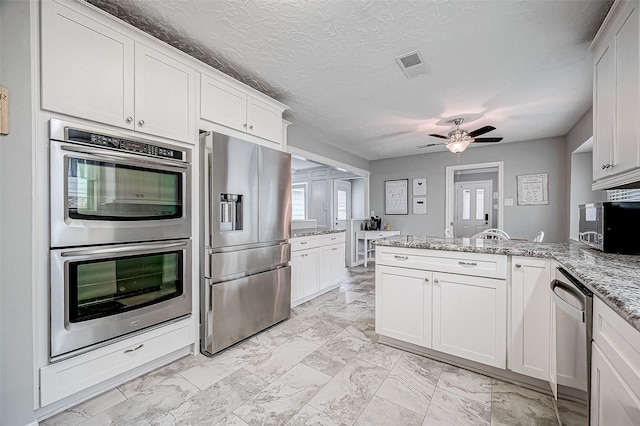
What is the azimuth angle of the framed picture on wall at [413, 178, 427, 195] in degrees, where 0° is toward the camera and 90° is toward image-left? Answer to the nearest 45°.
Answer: approximately 0°

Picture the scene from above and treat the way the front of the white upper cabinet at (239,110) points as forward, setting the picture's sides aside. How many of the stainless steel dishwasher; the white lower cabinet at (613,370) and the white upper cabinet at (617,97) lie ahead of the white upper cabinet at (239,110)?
3

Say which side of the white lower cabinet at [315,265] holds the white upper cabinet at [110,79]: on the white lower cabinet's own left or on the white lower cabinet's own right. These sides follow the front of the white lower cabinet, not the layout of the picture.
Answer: on the white lower cabinet's own right

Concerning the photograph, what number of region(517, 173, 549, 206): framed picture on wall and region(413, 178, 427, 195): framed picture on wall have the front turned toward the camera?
2

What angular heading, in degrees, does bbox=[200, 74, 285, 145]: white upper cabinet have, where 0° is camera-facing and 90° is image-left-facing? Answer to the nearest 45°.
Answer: approximately 315°

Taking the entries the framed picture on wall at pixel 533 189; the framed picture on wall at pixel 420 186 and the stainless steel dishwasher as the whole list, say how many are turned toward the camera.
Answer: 2

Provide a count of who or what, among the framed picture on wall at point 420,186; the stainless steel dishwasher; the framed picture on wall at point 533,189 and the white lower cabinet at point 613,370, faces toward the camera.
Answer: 2

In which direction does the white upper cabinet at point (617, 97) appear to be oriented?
to the viewer's left

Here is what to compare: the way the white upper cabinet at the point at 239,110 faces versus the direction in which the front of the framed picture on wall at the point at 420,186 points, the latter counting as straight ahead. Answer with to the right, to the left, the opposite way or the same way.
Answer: to the left
